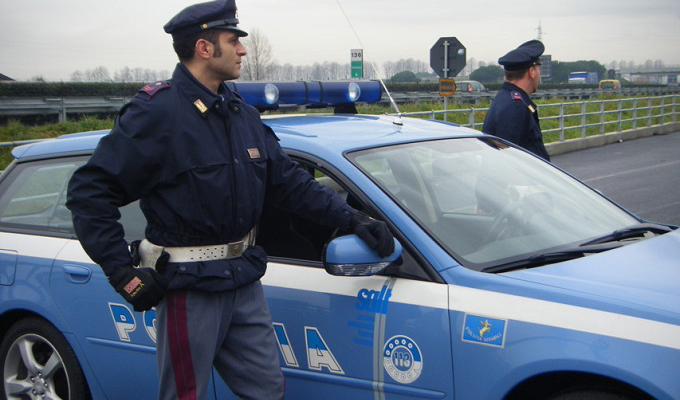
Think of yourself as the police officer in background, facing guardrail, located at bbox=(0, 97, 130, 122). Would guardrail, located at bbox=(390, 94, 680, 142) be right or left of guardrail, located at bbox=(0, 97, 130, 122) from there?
right

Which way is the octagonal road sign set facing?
away from the camera

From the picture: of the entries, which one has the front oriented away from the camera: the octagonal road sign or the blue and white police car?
the octagonal road sign

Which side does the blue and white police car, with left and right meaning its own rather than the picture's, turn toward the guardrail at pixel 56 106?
back

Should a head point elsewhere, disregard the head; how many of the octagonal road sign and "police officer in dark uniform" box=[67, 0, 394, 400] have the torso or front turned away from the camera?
1

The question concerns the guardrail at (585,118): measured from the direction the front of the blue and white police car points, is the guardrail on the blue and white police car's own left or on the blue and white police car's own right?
on the blue and white police car's own left

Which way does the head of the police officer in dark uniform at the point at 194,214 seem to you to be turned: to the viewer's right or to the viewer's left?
to the viewer's right

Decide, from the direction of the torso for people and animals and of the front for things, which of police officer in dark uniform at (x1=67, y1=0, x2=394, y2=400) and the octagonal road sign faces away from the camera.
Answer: the octagonal road sign

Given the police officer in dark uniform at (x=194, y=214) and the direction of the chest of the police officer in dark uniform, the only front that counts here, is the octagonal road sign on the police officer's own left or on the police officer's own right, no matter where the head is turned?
on the police officer's own left

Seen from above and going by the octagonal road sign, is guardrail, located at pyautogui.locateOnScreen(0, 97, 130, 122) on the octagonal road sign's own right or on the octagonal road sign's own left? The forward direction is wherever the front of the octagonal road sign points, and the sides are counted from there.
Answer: on the octagonal road sign's own left
